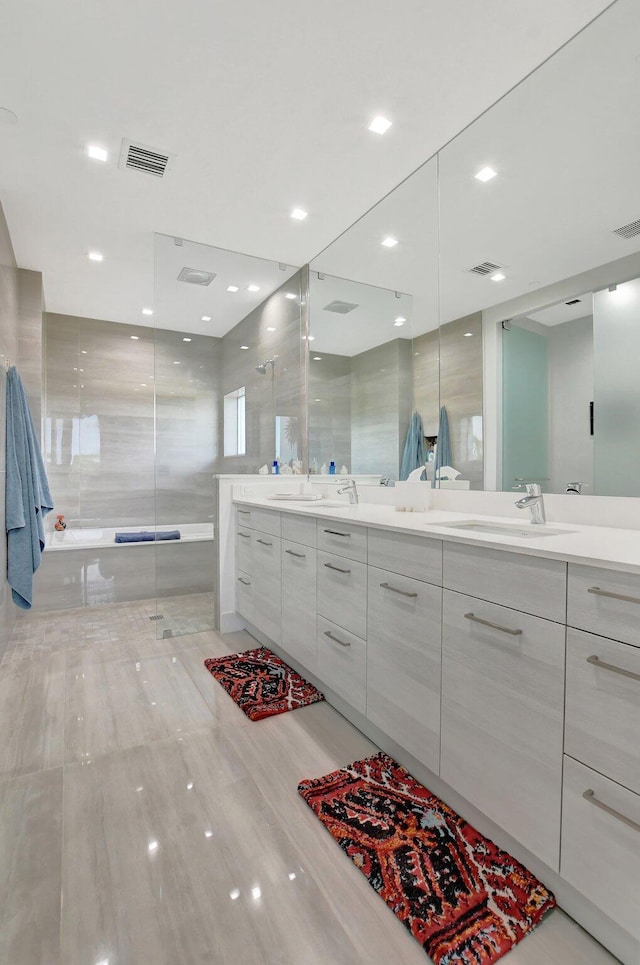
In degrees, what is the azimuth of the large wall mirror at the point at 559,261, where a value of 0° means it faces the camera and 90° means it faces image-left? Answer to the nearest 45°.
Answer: approximately 45°

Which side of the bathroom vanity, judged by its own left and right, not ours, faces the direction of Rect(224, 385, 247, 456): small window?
right

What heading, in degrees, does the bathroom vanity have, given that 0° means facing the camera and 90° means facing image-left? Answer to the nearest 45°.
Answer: approximately 45°

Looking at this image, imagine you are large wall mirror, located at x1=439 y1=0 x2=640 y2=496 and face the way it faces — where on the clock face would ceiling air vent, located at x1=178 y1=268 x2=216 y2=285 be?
The ceiling air vent is roughly at 2 o'clock from the large wall mirror.
